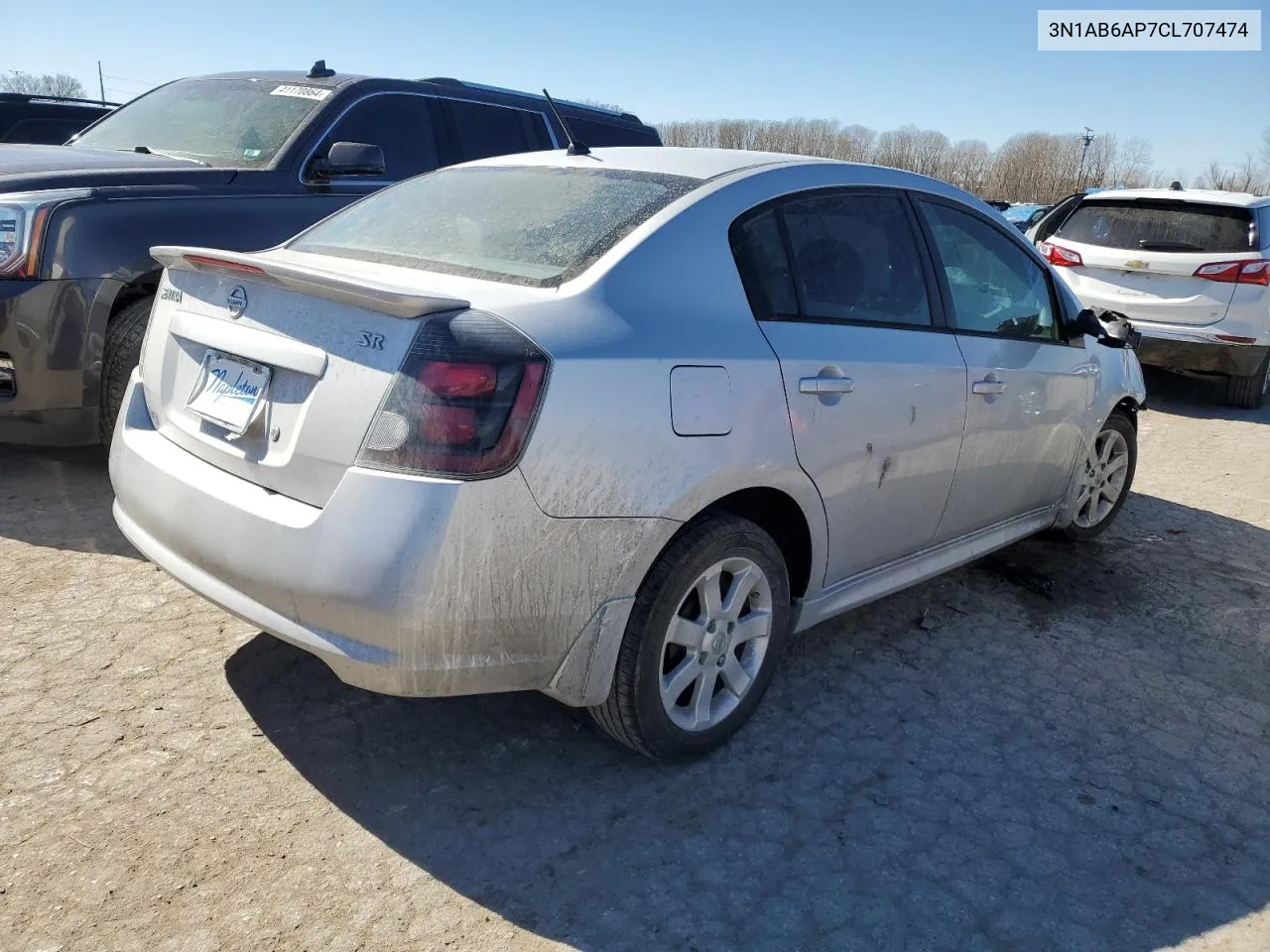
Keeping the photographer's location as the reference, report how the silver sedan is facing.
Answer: facing away from the viewer and to the right of the viewer

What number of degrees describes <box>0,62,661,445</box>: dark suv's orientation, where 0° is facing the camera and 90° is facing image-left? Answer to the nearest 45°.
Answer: approximately 45°

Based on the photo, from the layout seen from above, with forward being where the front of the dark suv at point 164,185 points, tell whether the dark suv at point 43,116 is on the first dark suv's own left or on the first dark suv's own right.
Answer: on the first dark suv's own right

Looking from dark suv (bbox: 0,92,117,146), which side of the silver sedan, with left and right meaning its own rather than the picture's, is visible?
left

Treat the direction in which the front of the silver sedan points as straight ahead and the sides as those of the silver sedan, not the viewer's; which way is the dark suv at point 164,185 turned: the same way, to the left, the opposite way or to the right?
the opposite way

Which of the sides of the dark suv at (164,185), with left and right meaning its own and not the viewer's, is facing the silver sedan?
left
